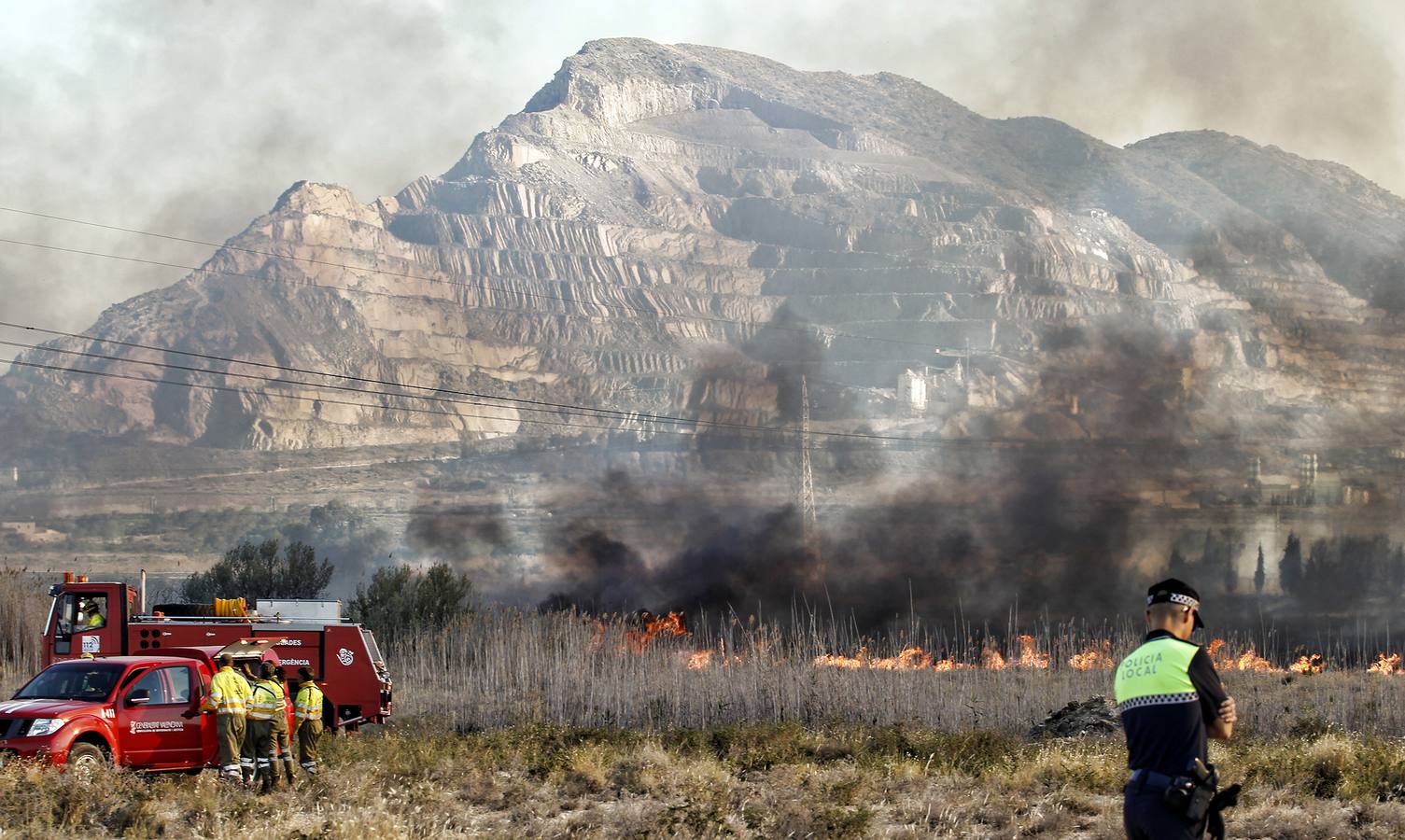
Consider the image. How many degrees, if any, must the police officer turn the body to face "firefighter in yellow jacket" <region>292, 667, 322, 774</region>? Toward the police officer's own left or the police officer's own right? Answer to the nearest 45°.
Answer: approximately 90° to the police officer's own left

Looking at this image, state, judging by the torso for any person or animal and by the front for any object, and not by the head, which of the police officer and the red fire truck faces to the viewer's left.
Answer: the red fire truck

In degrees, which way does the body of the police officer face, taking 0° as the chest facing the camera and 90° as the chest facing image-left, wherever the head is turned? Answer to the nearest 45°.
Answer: approximately 225°

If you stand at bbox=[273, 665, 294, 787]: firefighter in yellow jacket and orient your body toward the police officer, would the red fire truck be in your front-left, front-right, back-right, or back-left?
back-left

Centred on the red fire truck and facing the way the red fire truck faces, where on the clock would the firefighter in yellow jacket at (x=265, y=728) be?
The firefighter in yellow jacket is roughly at 9 o'clock from the red fire truck.

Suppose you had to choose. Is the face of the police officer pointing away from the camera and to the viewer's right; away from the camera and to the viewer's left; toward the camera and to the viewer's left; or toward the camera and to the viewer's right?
away from the camera and to the viewer's right

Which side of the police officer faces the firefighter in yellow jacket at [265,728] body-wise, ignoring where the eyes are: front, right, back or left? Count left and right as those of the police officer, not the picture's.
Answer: left

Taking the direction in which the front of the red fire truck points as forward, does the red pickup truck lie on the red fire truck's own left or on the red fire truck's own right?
on the red fire truck's own left

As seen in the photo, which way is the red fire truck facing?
to the viewer's left

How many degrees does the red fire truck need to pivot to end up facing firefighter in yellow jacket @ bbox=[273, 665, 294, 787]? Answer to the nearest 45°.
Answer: approximately 90° to its left

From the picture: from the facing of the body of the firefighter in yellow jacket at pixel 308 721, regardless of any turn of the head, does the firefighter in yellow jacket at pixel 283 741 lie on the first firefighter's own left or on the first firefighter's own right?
on the first firefighter's own left

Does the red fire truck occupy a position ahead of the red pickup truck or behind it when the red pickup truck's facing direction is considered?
behind

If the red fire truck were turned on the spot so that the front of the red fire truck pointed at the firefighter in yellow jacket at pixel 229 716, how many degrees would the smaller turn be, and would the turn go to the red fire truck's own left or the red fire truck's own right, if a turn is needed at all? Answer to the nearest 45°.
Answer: approximately 90° to the red fire truck's own left

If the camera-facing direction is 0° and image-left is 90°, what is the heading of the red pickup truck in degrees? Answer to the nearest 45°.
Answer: approximately 45°

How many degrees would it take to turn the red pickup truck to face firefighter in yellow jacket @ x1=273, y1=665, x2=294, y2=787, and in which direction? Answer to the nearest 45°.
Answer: approximately 90° to its left

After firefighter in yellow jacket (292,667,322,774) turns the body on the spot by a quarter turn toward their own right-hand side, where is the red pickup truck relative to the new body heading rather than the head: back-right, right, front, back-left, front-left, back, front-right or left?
back-left
